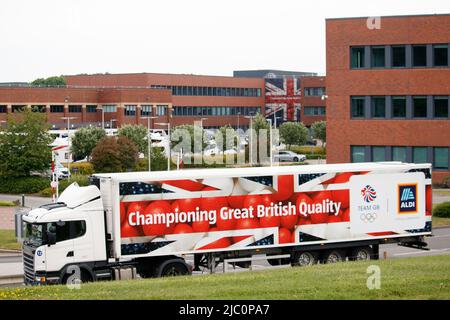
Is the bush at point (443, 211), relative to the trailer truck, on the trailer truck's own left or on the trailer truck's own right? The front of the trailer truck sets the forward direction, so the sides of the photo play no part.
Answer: on the trailer truck's own right

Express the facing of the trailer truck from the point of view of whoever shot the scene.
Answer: facing to the left of the viewer
